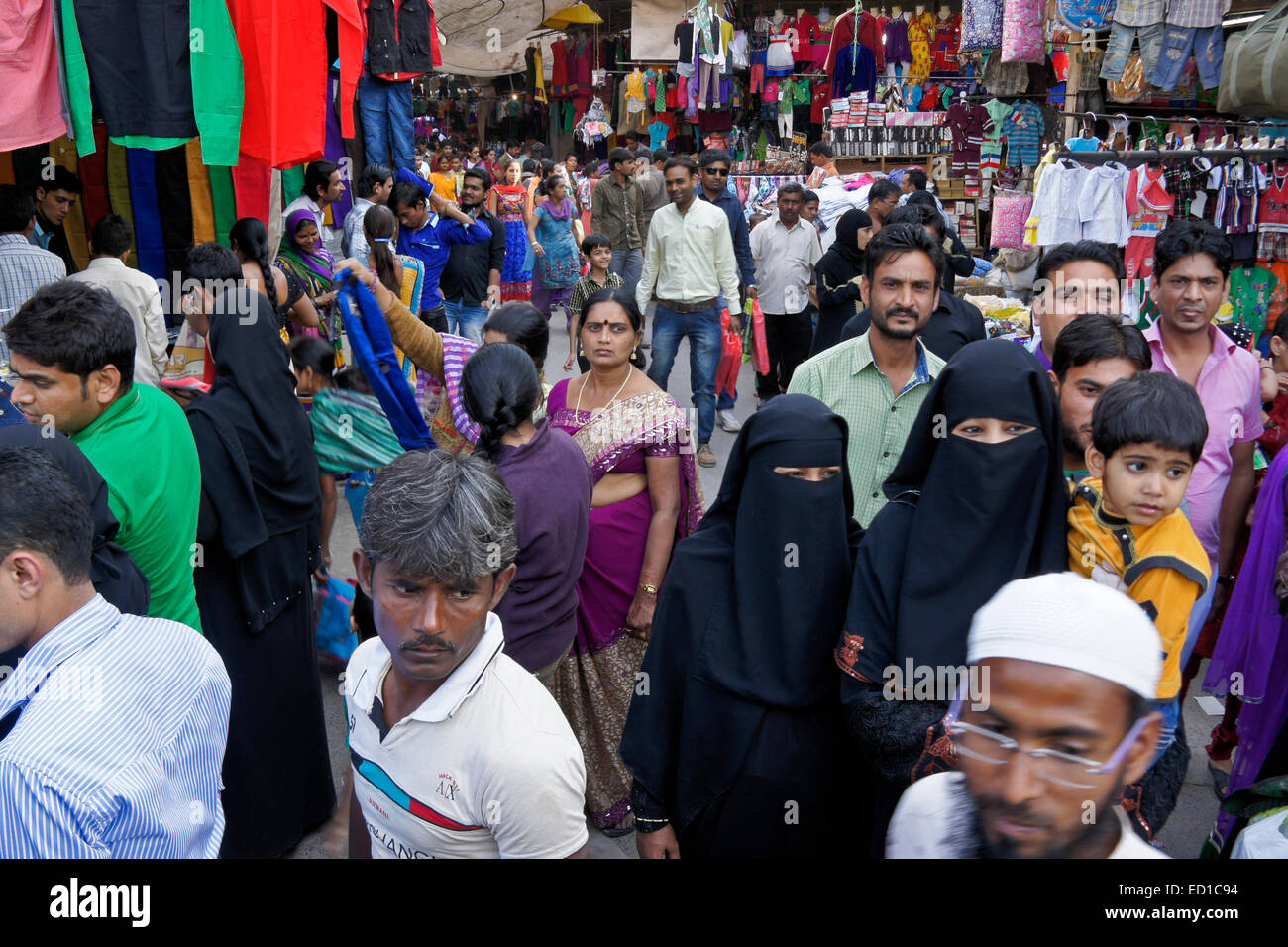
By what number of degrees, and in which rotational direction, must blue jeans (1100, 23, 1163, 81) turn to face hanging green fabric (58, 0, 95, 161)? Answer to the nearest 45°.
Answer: approximately 45° to its right

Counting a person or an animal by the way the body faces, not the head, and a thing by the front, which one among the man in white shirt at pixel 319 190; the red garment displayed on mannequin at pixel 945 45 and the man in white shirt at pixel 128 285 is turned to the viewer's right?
the man in white shirt at pixel 319 190

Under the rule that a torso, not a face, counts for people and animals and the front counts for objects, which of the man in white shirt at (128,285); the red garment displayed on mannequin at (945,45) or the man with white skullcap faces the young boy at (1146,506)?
the red garment displayed on mannequin

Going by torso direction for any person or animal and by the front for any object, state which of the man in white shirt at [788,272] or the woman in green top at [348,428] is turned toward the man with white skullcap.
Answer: the man in white shirt

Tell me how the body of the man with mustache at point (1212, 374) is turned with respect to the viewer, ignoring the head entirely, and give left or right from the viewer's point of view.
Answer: facing the viewer and to the left of the viewer

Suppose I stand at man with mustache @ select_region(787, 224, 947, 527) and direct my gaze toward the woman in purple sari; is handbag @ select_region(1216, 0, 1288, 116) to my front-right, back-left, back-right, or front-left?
back-right

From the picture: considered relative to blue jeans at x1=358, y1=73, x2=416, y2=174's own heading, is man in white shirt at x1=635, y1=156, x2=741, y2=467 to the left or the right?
on its left

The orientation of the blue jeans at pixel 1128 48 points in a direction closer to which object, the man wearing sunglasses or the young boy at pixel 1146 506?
the young boy

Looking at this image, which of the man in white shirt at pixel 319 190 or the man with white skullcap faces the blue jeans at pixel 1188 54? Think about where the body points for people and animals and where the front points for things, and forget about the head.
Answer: the man in white shirt

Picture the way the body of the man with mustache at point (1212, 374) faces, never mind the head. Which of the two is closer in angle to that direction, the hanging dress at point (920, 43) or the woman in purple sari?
the woman in purple sari
